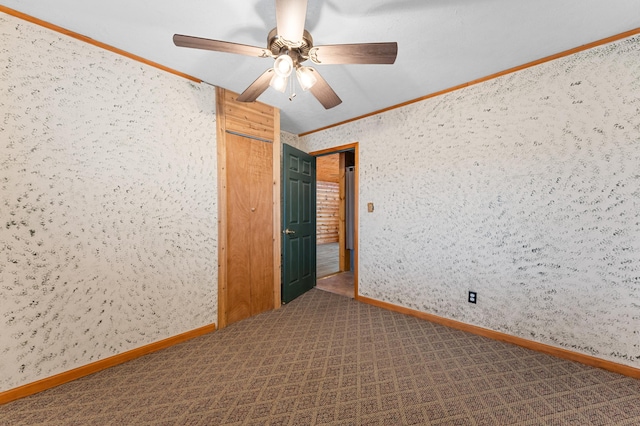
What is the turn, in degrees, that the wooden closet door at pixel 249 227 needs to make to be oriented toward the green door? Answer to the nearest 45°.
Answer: approximately 90° to its left

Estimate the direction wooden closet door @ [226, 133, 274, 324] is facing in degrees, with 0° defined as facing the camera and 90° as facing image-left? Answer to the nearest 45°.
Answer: approximately 315°

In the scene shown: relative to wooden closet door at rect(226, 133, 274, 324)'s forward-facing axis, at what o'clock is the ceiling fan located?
The ceiling fan is roughly at 1 o'clock from the wooden closet door.

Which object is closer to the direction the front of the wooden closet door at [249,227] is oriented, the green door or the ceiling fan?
the ceiling fan
